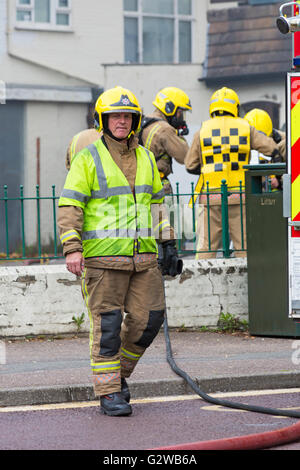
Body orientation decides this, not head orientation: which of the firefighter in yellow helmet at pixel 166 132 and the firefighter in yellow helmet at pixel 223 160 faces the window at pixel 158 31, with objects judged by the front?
the firefighter in yellow helmet at pixel 223 160

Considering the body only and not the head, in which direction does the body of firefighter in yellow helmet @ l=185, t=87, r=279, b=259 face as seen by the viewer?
away from the camera

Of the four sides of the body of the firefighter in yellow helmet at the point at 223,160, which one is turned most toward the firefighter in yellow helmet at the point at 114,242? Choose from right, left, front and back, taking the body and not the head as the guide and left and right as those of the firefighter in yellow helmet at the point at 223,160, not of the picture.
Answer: back

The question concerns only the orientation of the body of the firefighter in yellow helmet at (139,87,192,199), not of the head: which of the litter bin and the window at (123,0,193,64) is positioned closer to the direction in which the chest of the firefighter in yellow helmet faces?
the litter bin

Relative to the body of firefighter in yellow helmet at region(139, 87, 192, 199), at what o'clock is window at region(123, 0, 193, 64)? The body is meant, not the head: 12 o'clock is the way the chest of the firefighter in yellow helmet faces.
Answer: The window is roughly at 9 o'clock from the firefighter in yellow helmet.

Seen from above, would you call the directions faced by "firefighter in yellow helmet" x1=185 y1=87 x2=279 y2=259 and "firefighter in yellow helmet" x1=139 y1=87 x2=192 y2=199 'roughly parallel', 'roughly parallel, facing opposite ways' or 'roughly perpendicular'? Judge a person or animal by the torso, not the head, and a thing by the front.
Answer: roughly perpendicular

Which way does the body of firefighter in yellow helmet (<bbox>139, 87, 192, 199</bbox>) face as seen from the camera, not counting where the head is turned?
to the viewer's right

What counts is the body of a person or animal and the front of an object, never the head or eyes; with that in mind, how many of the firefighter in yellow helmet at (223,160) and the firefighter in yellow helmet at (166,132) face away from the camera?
1
